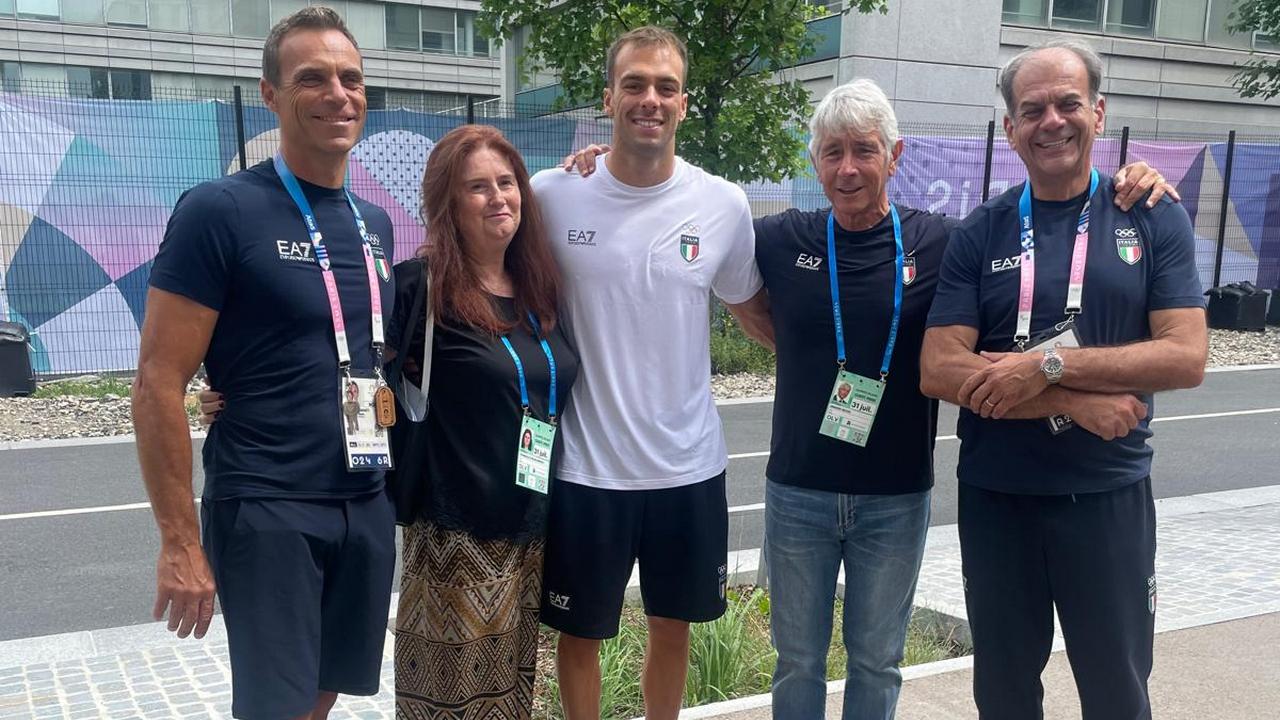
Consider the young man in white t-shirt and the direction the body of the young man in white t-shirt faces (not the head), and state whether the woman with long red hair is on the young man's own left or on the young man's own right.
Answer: on the young man's own right

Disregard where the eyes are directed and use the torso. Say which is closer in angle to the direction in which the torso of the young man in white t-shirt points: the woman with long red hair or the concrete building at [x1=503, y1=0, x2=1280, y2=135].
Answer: the woman with long red hair

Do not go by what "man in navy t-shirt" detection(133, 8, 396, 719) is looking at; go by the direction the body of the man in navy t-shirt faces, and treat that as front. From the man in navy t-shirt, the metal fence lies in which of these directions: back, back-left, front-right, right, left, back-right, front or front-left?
back-left

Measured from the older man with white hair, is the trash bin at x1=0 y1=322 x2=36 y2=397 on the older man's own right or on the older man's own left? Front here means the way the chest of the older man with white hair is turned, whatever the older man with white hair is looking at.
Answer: on the older man's own right

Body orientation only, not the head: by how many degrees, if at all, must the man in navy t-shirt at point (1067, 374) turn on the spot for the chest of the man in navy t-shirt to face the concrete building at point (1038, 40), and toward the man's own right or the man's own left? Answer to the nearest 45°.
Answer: approximately 180°

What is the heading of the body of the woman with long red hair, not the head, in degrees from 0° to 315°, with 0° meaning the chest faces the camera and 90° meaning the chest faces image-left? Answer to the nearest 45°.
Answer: approximately 315°

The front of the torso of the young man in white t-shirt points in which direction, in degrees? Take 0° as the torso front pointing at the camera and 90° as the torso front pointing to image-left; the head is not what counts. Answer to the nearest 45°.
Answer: approximately 0°

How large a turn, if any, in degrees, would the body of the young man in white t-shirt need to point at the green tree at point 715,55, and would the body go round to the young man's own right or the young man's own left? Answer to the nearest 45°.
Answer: approximately 180°
